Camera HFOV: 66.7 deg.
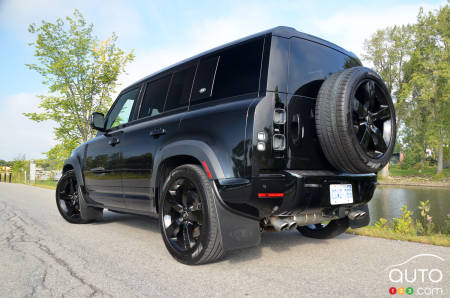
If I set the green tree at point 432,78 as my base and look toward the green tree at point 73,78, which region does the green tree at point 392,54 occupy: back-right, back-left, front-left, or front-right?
front-right

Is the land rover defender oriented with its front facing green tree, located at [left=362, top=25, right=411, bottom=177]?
no

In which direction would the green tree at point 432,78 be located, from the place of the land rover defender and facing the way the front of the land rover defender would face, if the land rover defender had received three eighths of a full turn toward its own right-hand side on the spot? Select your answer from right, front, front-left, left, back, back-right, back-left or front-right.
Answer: front-left

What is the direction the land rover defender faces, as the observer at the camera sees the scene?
facing away from the viewer and to the left of the viewer

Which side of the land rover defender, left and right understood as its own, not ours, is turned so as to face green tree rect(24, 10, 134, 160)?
front

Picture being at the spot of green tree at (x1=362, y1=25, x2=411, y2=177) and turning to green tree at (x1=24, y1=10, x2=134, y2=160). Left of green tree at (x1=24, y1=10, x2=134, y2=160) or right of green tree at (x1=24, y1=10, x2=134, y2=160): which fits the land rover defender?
left
